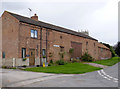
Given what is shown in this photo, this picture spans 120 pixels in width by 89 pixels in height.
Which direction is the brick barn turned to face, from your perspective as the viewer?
facing the viewer and to the right of the viewer
